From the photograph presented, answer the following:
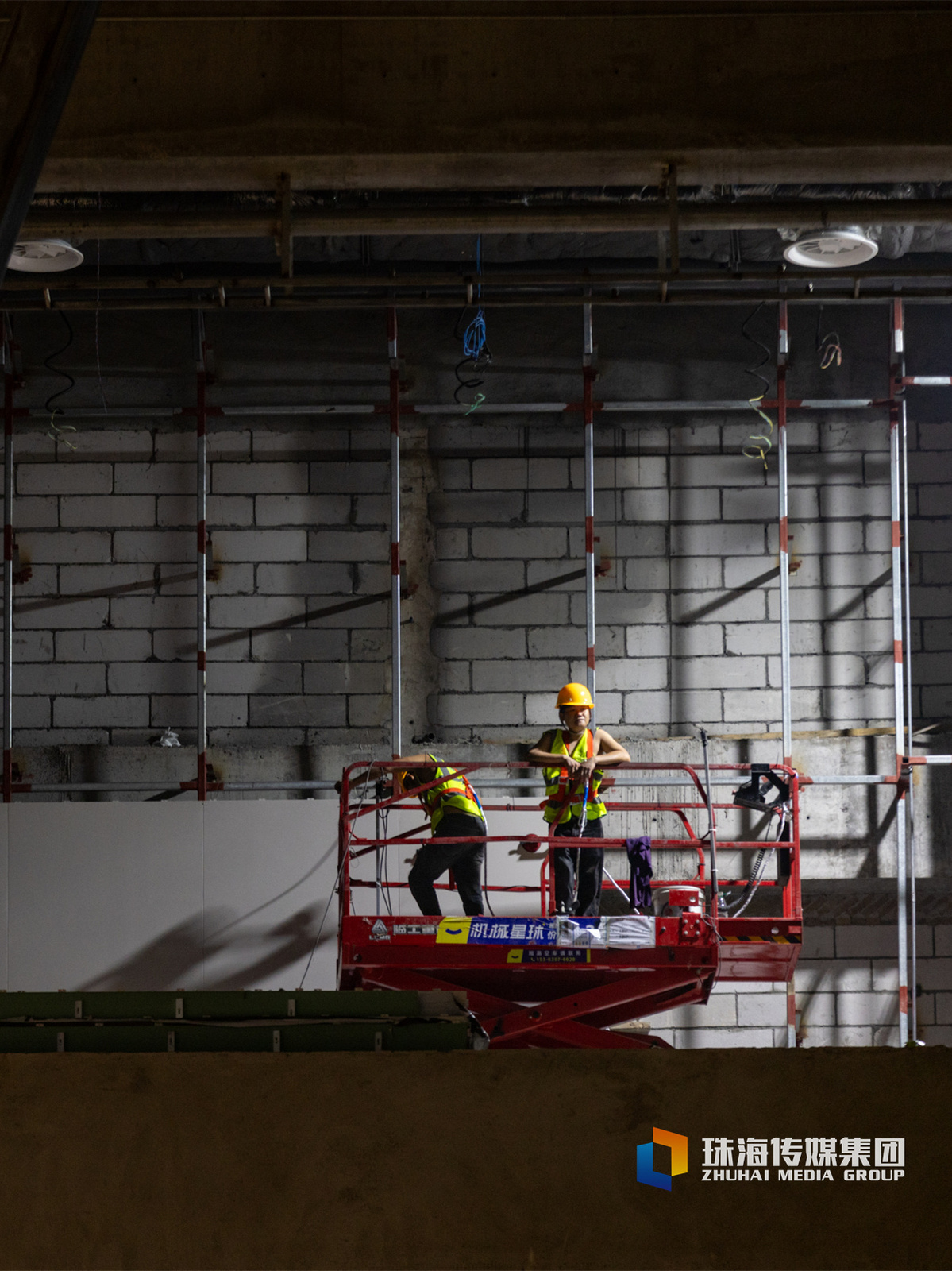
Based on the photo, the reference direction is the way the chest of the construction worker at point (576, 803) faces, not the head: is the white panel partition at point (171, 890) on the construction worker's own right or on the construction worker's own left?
on the construction worker's own right

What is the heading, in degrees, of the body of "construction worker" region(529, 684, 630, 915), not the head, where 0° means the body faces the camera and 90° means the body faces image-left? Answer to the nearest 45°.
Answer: approximately 0°

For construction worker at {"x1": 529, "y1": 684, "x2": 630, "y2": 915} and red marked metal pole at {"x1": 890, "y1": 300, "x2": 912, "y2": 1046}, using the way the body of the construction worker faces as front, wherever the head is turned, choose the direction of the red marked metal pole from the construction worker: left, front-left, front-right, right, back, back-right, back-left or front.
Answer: back-left

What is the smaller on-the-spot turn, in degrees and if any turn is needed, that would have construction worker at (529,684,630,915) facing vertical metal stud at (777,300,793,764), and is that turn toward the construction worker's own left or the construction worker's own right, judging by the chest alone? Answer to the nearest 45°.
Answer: approximately 135° to the construction worker's own left

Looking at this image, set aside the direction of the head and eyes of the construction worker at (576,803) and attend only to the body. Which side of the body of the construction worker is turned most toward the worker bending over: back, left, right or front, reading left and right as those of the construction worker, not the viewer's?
right

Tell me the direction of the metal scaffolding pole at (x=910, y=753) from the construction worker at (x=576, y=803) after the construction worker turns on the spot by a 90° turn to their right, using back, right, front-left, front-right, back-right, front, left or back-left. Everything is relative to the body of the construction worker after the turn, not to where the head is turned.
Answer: back-right

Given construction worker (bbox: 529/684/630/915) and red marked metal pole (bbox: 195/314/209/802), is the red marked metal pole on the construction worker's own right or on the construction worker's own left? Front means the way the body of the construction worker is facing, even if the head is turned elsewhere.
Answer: on the construction worker's own right
